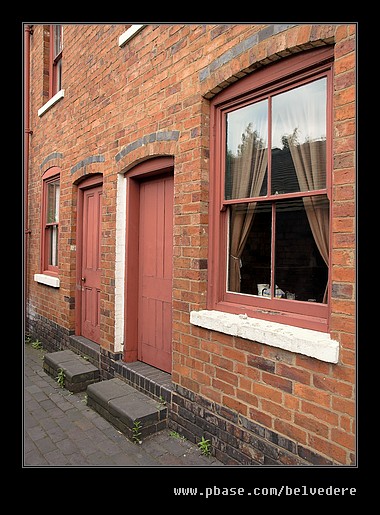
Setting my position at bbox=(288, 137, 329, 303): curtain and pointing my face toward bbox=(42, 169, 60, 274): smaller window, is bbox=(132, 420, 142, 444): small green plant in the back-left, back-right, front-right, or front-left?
front-left

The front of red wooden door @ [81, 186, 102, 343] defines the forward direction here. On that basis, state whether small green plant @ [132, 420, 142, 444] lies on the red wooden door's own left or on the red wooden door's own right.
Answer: on the red wooden door's own left

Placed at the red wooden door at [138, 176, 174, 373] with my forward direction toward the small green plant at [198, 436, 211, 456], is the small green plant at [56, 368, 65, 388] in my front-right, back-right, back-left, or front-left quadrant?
back-right

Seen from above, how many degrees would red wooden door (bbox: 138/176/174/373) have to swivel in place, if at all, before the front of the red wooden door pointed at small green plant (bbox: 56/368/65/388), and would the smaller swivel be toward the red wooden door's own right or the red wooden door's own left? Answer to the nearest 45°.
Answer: approximately 90° to the red wooden door's own right

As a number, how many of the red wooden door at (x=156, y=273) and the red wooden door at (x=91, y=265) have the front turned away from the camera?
0

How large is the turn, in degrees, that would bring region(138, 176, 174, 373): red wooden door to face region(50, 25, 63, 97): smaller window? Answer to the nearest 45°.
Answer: approximately 90° to its right

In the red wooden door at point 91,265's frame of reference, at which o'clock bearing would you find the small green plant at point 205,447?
The small green plant is roughly at 10 o'clock from the red wooden door.

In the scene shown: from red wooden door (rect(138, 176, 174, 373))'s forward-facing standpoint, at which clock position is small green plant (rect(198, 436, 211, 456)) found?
The small green plant is roughly at 10 o'clock from the red wooden door.

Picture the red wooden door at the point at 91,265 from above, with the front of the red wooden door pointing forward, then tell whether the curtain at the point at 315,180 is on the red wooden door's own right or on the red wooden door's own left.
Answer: on the red wooden door's own left

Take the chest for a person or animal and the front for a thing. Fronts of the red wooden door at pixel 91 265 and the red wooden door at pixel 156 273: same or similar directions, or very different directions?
same or similar directions

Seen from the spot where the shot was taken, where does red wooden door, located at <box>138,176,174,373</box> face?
facing the viewer and to the left of the viewer
